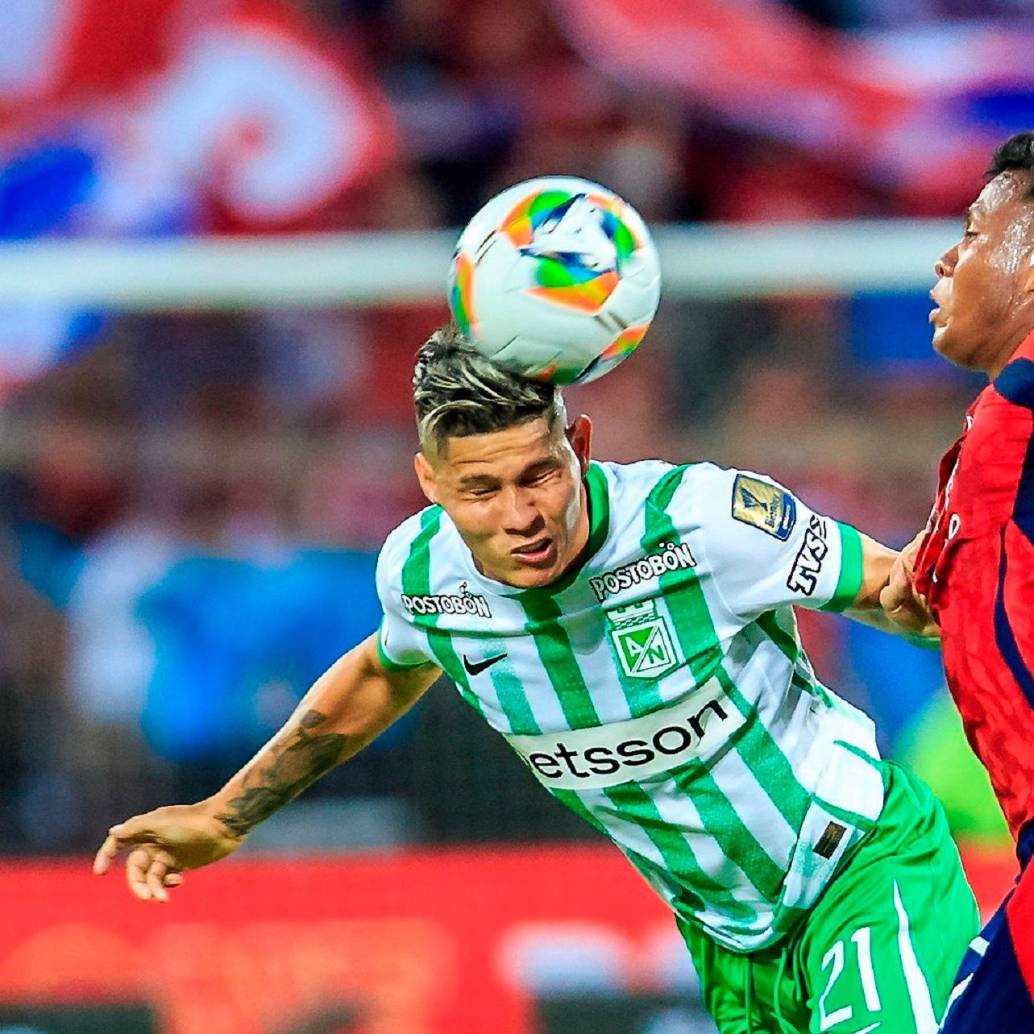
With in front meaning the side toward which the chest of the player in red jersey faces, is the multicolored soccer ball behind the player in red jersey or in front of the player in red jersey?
in front

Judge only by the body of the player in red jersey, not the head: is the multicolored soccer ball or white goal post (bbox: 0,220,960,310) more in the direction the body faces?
the multicolored soccer ball

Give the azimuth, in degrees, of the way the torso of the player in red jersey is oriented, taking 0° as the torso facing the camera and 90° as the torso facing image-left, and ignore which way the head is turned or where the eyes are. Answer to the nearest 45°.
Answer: approximately 90°

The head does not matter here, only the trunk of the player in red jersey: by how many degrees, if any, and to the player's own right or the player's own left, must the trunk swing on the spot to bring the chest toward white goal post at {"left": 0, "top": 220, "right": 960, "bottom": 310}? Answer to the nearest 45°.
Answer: approximately 45° to the player's own right

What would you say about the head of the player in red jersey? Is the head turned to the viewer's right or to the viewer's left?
to the viewer's left

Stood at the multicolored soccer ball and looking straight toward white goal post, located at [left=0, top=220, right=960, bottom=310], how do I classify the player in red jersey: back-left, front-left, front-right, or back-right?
back-right
